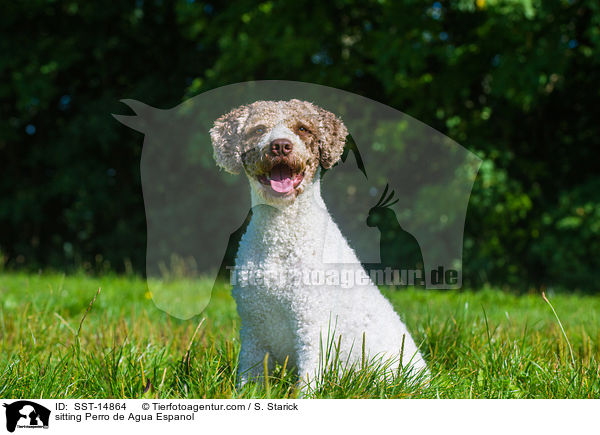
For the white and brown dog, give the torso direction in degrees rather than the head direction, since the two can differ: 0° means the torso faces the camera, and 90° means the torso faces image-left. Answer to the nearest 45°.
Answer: approximately 45°
